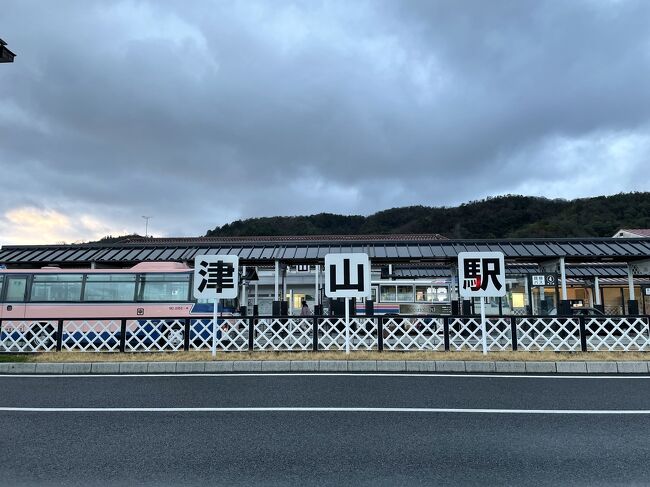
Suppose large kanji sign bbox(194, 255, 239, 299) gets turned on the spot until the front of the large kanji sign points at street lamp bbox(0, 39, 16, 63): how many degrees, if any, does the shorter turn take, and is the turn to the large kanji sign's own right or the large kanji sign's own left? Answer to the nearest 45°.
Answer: approximately 45° to the large kanji sign's own right

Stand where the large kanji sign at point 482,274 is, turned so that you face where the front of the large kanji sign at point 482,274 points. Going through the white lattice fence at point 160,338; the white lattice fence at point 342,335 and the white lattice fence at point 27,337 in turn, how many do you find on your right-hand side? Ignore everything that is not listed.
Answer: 3

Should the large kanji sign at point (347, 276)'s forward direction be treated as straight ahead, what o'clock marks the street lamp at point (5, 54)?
The street lamp is roughly at 2 o'clock from the large kanji sign.

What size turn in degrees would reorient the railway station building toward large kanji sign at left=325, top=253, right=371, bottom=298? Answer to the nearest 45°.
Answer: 0° — it already faces it

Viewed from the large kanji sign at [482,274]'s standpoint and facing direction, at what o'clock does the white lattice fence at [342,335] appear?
The white lattice fence is roughly at 3 o'clock from the large kanji sign.

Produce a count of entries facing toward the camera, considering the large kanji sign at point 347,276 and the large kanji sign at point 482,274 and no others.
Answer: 2

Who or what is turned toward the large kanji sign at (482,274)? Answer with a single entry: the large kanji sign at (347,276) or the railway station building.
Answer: the railway station building

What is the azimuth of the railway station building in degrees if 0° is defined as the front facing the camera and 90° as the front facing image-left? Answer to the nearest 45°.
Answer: approximately 0°

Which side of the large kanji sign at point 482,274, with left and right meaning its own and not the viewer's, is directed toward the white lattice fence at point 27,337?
right

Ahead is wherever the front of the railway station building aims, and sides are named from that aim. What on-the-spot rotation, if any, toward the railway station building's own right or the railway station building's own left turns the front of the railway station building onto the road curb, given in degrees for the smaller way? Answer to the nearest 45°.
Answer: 0° — it already faces it

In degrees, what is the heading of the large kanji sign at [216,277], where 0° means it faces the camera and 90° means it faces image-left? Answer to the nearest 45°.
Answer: approximately 0°
